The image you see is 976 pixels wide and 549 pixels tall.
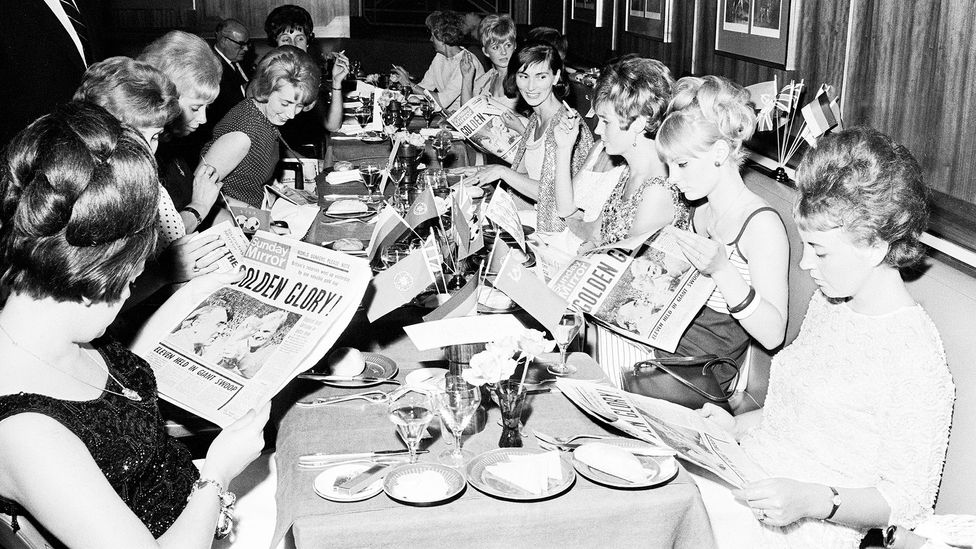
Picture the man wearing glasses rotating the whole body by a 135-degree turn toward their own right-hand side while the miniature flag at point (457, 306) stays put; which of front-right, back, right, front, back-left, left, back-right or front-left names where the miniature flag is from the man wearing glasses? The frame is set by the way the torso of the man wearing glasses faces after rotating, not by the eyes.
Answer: left

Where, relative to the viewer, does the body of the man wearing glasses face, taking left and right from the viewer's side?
facing the viewer and to the right of the viewer

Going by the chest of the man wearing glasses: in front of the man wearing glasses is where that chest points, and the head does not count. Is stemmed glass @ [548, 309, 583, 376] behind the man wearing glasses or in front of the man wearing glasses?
in front

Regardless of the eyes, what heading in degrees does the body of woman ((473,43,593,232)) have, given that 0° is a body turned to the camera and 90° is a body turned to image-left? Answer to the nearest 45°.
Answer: approximately 45°

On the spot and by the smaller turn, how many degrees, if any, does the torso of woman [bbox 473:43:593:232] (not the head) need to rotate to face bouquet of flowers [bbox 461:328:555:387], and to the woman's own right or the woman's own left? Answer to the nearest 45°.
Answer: approximately 45° to the woman's own left

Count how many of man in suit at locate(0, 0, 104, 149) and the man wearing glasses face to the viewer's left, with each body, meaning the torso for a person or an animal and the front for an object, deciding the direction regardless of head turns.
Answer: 0

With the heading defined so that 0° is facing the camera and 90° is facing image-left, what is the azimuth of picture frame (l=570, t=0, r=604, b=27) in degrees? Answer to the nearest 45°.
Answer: approximately 45°

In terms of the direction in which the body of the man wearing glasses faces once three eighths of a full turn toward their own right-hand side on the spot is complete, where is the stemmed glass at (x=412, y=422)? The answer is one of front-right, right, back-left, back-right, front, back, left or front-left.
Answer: left

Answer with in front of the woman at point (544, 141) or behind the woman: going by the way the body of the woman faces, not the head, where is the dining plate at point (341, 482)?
in front

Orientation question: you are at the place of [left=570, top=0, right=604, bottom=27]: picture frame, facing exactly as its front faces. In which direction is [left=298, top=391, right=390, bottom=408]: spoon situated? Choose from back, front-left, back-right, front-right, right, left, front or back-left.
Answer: front-left

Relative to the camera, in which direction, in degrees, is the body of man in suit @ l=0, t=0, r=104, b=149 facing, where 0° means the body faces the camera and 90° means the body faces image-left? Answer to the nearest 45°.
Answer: approximately 315°
